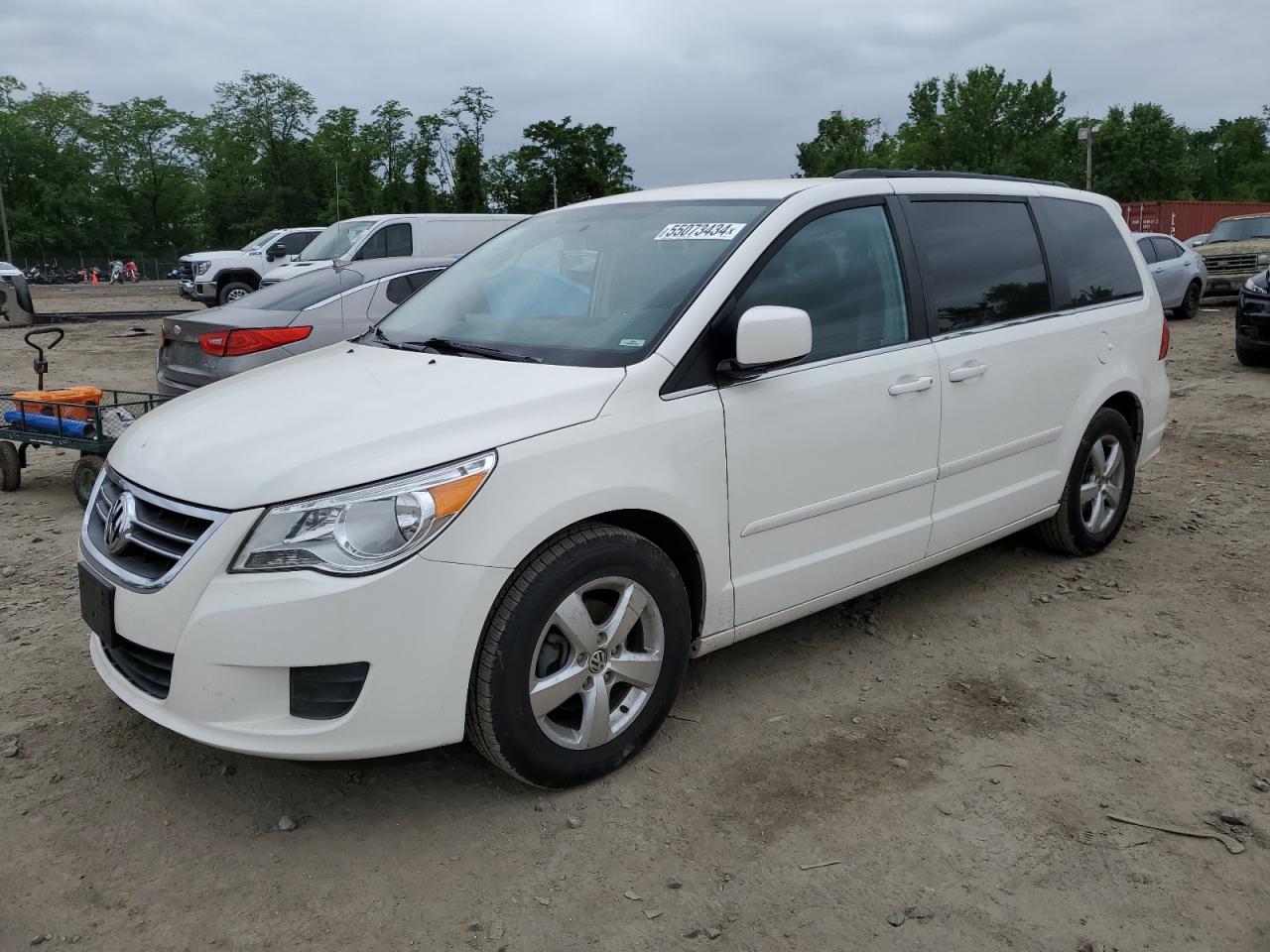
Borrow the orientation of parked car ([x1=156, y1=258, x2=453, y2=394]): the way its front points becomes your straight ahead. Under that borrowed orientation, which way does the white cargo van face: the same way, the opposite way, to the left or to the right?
the opposite way

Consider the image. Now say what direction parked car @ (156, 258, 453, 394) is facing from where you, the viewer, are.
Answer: facing away from the viewer and to the right of the viewer

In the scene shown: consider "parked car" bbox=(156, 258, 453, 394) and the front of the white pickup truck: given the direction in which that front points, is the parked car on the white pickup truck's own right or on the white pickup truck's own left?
on the white pickup truck's own left

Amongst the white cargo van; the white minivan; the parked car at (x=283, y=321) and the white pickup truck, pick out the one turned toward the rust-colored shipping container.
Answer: the parked car

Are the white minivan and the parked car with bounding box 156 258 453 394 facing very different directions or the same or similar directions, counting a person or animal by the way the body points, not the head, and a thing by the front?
very different directions

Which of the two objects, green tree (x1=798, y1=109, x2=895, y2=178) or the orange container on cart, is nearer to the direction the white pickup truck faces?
the orange container on cart

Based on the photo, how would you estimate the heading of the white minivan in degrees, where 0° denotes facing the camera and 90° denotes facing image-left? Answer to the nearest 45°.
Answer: approximately 45°

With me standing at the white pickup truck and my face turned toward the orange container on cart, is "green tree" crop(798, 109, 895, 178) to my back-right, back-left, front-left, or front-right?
back-left

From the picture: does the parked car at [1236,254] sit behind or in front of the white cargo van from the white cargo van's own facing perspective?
behind

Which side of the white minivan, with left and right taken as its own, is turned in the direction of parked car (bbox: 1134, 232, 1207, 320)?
back

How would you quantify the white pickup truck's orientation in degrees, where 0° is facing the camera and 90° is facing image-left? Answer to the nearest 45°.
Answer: approximately 45°
